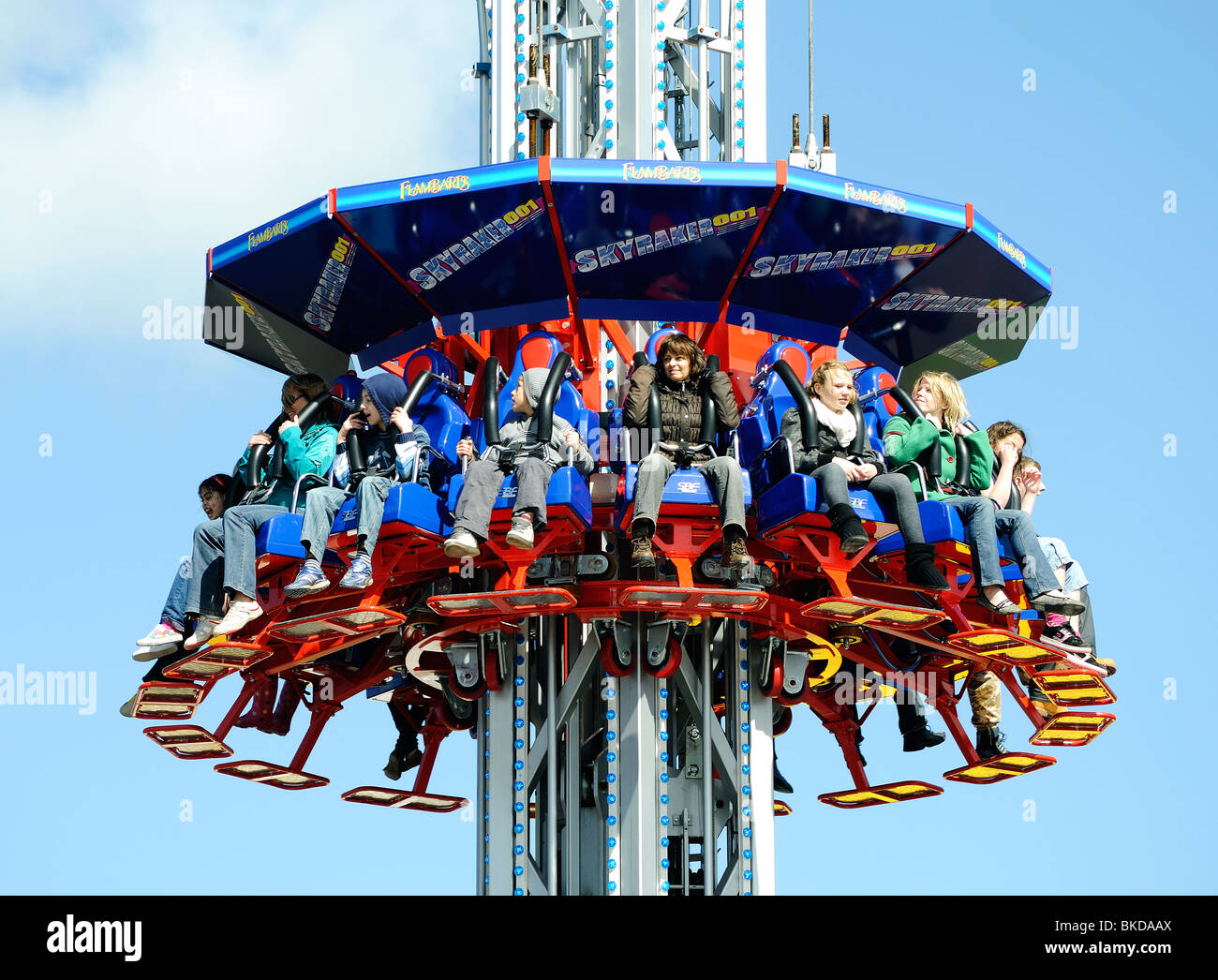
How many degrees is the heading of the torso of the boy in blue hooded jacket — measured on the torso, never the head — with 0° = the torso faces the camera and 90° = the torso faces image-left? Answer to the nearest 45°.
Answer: approximately 45°

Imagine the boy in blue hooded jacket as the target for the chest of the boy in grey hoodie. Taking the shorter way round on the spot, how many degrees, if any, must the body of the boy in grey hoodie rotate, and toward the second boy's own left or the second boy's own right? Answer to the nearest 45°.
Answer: approximately 90° to the second boy's own right

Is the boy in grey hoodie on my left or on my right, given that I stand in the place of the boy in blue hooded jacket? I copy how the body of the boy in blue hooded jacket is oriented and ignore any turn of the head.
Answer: on my left

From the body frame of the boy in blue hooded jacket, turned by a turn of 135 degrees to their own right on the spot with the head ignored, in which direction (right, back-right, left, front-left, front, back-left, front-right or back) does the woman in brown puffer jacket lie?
right

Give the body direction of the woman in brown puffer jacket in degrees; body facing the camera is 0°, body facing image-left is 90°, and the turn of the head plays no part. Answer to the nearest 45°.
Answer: approximately 0°

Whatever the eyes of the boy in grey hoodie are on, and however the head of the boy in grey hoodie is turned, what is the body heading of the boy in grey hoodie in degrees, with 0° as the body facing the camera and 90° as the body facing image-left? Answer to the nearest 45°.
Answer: approximately 45°
